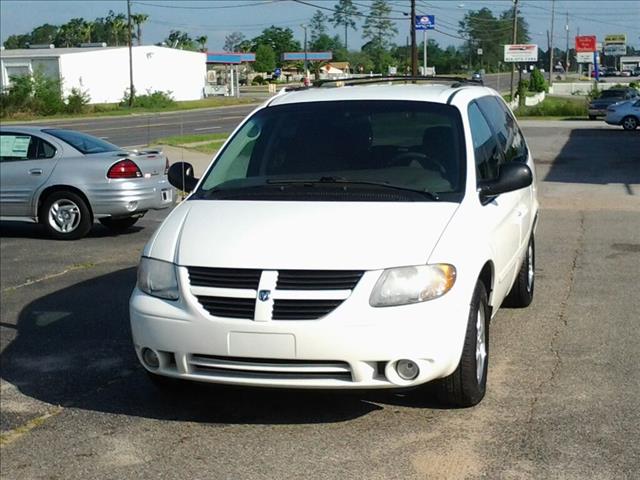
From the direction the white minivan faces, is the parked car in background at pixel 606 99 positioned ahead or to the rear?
to the rear

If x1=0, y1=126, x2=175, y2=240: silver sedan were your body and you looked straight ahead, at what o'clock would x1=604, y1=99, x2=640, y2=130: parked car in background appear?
The parked car in background is roughly at 3 o'clock from the silver sedan.

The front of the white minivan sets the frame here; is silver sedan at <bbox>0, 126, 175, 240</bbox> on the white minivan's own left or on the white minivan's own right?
on the white minivan's own right

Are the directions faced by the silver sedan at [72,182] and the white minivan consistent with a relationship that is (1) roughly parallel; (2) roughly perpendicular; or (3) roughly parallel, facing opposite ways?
roughly perpendicular

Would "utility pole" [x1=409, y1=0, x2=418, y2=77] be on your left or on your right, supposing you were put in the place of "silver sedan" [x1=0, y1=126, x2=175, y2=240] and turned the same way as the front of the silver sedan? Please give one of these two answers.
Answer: on your right

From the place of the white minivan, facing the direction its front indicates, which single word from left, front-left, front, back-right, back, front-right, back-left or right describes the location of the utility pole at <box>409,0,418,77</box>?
back-right

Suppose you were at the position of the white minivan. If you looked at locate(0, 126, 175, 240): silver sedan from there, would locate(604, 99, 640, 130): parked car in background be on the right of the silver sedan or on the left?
right

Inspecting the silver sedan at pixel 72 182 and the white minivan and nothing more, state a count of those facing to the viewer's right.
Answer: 0

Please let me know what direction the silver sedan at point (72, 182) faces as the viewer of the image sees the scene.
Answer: facing away from the viewer and to the left of the viewer

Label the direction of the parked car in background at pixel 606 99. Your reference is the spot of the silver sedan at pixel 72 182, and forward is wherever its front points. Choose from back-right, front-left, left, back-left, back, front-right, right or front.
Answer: right

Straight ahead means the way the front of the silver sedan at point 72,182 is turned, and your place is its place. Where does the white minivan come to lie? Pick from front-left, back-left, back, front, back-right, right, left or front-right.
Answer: back-left

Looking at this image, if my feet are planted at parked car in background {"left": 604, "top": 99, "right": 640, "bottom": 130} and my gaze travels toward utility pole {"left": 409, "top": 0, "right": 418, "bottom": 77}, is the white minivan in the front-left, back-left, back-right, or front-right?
back-left
